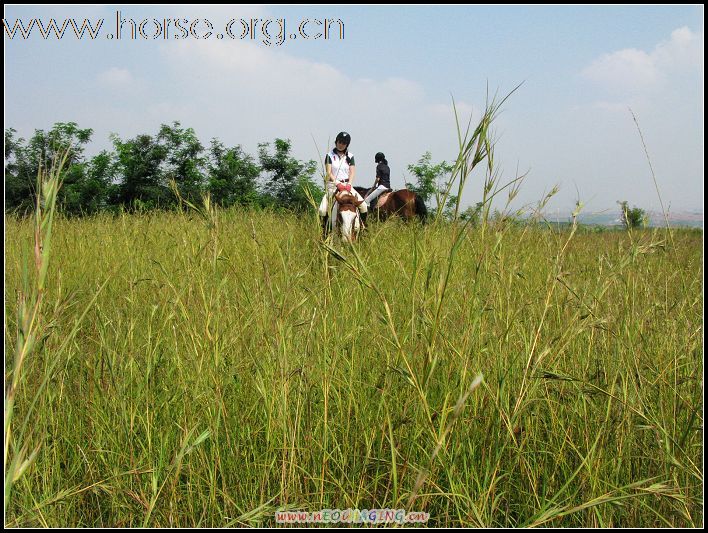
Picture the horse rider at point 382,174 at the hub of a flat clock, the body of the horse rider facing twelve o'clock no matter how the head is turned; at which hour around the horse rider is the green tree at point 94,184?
The green tree is roughly at 1 o'clock from the horse rider.

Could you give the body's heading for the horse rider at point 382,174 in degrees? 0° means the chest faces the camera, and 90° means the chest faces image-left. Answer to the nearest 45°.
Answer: approximately 90°

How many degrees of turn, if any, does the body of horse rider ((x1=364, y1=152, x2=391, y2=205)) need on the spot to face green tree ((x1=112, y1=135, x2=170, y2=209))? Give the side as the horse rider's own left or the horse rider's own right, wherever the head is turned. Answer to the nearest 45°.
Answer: approximately 45° to the horse rider's own right

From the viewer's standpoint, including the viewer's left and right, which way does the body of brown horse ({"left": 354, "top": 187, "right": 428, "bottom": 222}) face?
facing to the left of the viewer
